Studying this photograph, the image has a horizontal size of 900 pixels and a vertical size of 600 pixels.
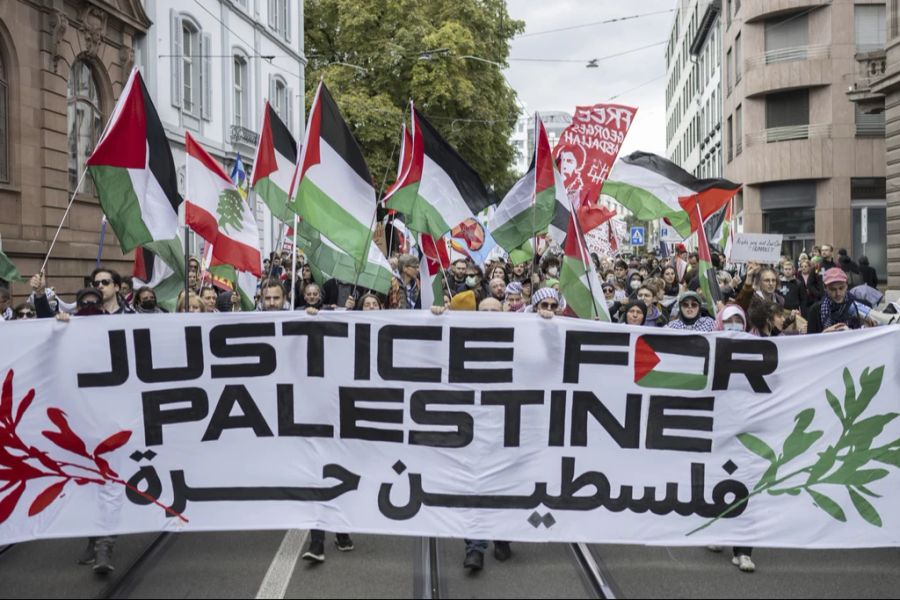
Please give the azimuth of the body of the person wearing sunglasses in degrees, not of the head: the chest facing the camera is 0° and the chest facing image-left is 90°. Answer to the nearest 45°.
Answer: approximately 0°

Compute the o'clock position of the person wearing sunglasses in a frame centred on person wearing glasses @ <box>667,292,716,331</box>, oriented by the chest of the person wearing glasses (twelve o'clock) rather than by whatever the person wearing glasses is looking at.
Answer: The person wearing sunglasses is roughly at 3 o'clock from the person wearing glasses.

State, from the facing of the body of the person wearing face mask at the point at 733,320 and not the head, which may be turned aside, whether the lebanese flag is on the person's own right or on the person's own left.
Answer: on the person's own right

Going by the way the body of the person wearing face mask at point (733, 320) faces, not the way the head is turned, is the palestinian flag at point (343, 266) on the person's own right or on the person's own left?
on the person's own right

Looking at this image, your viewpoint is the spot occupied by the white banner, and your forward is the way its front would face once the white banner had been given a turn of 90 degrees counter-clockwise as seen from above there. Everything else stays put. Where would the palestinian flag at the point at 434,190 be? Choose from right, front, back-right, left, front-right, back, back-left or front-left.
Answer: left

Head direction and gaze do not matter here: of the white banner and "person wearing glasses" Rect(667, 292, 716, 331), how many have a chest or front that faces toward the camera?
2

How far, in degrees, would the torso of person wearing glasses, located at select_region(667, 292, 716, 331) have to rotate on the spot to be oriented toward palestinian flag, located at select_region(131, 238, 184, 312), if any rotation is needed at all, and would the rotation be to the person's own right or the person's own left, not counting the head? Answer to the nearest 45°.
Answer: approximately 90° to the person's own right

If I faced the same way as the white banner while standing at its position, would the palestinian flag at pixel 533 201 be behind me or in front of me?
behind
